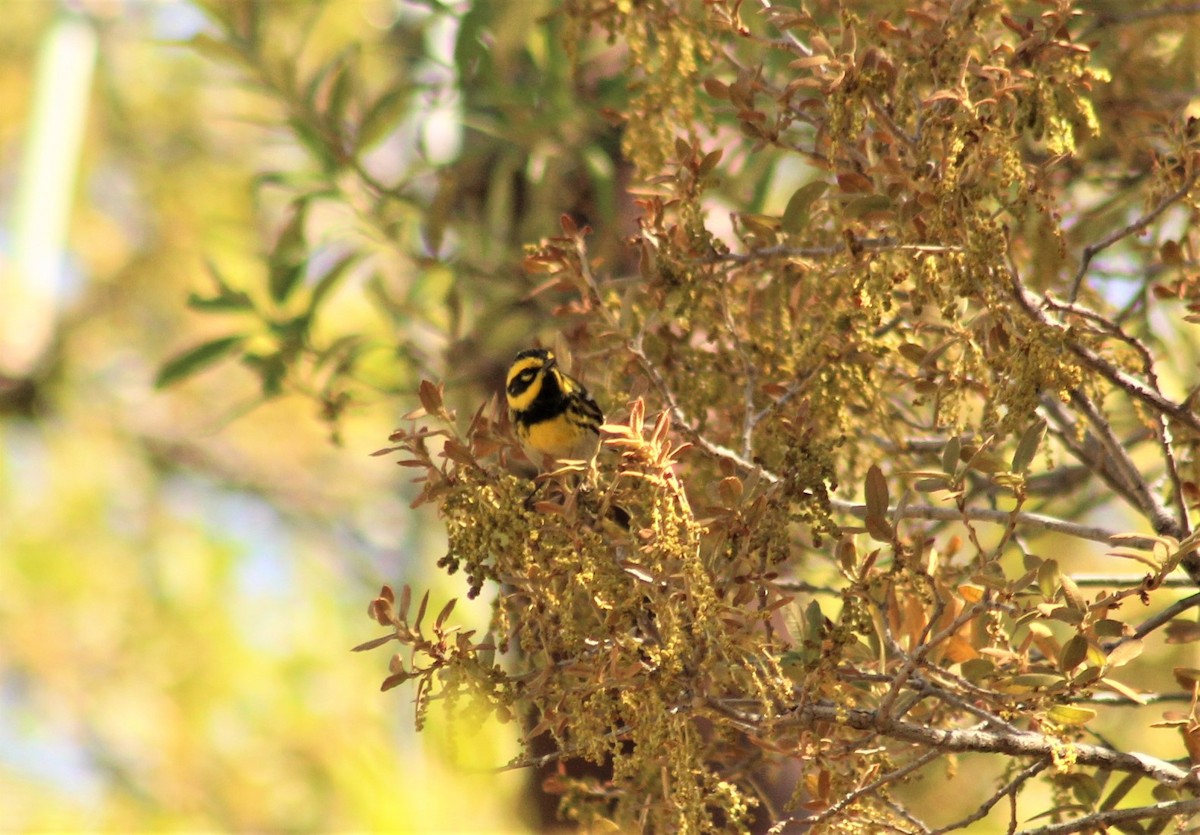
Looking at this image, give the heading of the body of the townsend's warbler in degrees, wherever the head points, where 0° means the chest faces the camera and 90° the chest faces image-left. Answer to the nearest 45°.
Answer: approximately 45°
